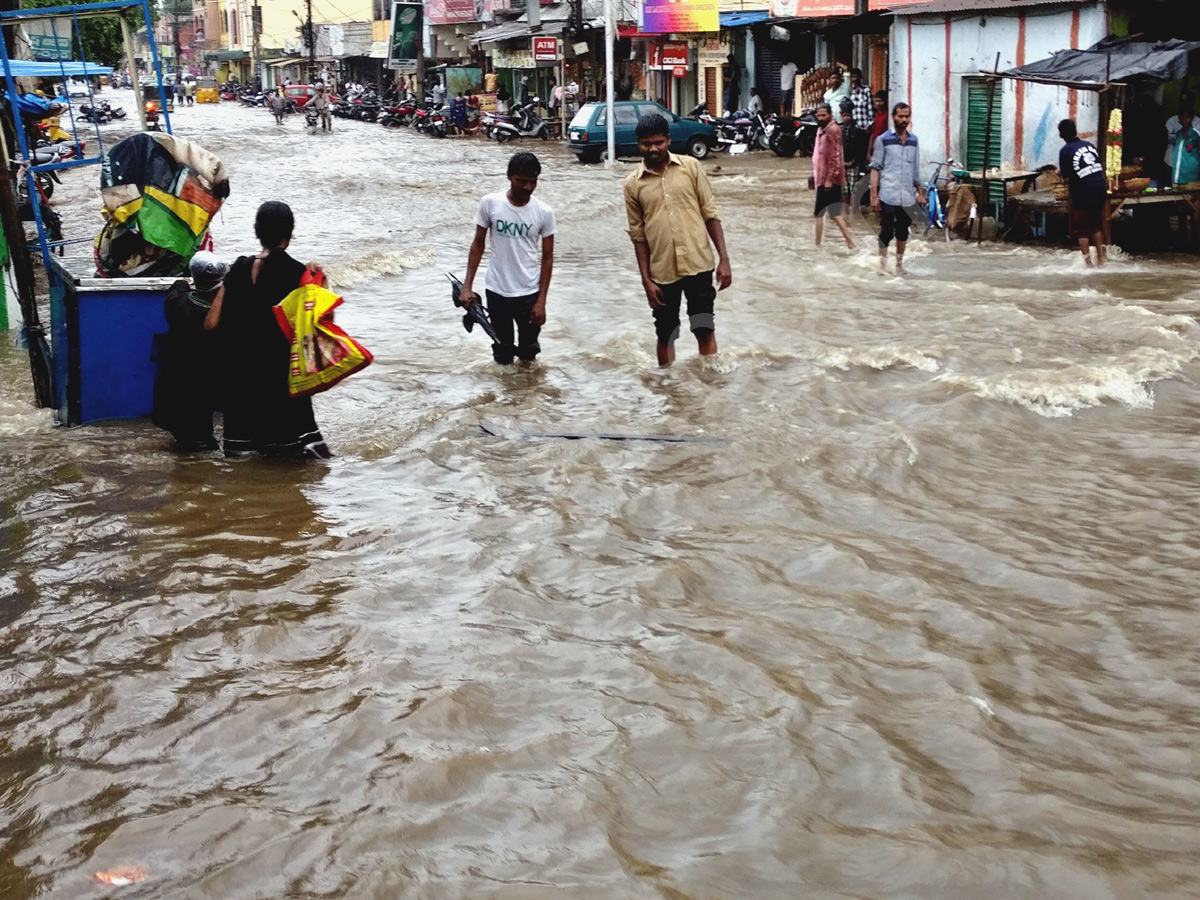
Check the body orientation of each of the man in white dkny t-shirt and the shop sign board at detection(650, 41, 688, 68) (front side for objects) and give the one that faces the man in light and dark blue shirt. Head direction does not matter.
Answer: the shop sign board

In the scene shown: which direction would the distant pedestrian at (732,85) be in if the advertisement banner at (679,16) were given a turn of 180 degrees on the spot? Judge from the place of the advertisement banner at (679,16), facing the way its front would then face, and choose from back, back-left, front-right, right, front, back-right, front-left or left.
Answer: front-right

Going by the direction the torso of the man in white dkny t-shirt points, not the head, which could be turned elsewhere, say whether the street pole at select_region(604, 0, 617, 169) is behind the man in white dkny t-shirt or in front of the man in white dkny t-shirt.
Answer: behind

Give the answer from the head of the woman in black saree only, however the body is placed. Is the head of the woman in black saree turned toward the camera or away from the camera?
away from the camera

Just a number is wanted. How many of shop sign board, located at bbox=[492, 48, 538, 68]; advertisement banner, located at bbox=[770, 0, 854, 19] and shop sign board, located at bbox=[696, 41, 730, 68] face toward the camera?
3

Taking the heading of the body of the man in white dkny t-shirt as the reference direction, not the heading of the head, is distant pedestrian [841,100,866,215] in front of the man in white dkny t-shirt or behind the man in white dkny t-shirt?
behind
